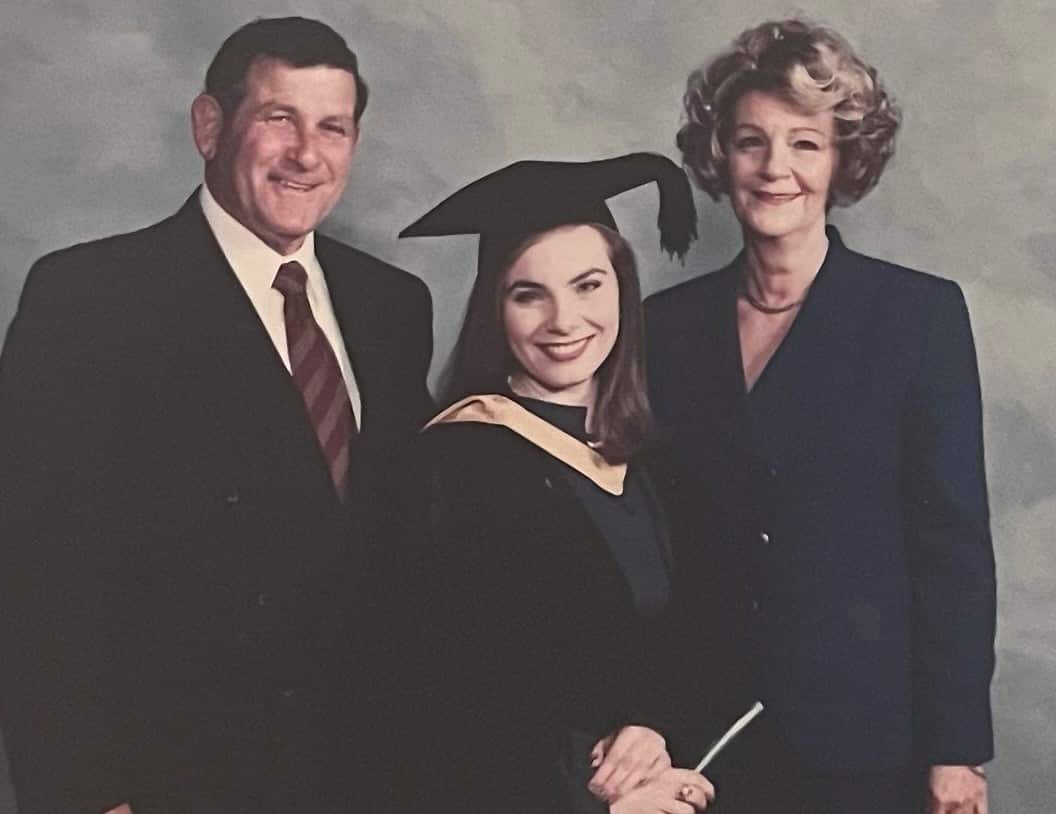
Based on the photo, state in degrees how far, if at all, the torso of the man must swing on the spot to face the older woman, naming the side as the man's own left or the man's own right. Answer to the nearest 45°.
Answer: approximately 45° to the man's own left

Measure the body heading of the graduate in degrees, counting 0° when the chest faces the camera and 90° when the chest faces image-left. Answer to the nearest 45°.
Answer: approximately 315°

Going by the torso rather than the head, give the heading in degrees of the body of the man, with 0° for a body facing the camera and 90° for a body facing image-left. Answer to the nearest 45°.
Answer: approximately 315°
